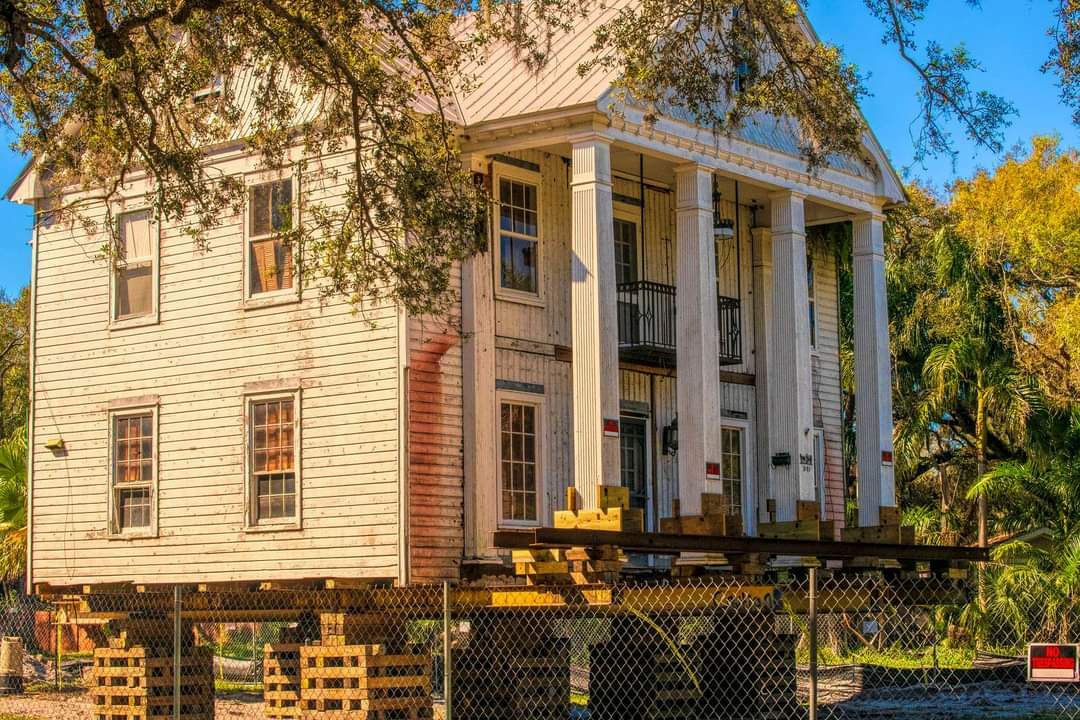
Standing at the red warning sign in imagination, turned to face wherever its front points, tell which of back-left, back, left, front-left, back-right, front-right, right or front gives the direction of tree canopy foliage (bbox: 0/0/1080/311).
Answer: back-right

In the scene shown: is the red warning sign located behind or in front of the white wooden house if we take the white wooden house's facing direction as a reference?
in front

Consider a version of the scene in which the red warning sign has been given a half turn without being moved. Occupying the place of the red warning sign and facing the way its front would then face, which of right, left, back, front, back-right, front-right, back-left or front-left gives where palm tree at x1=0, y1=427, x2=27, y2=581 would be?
front-left

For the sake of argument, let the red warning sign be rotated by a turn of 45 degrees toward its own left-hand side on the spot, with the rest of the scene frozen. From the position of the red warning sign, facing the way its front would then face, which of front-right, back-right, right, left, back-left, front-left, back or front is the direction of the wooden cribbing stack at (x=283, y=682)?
back

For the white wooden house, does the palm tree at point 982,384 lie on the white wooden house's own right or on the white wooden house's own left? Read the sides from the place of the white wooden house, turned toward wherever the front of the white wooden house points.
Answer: on the white wooden house's own left

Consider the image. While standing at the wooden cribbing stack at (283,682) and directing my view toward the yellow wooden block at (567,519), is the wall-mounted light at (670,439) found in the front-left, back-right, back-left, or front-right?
front-left

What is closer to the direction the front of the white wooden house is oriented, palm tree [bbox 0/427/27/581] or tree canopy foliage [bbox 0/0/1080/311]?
the tree canopy foliage

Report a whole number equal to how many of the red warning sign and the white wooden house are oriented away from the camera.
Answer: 0

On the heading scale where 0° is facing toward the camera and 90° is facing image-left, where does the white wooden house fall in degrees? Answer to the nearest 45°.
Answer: approximately 315°

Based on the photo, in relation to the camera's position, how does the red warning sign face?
facing the viewer

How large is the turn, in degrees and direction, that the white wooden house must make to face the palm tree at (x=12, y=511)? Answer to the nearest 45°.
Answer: approximately 180°
